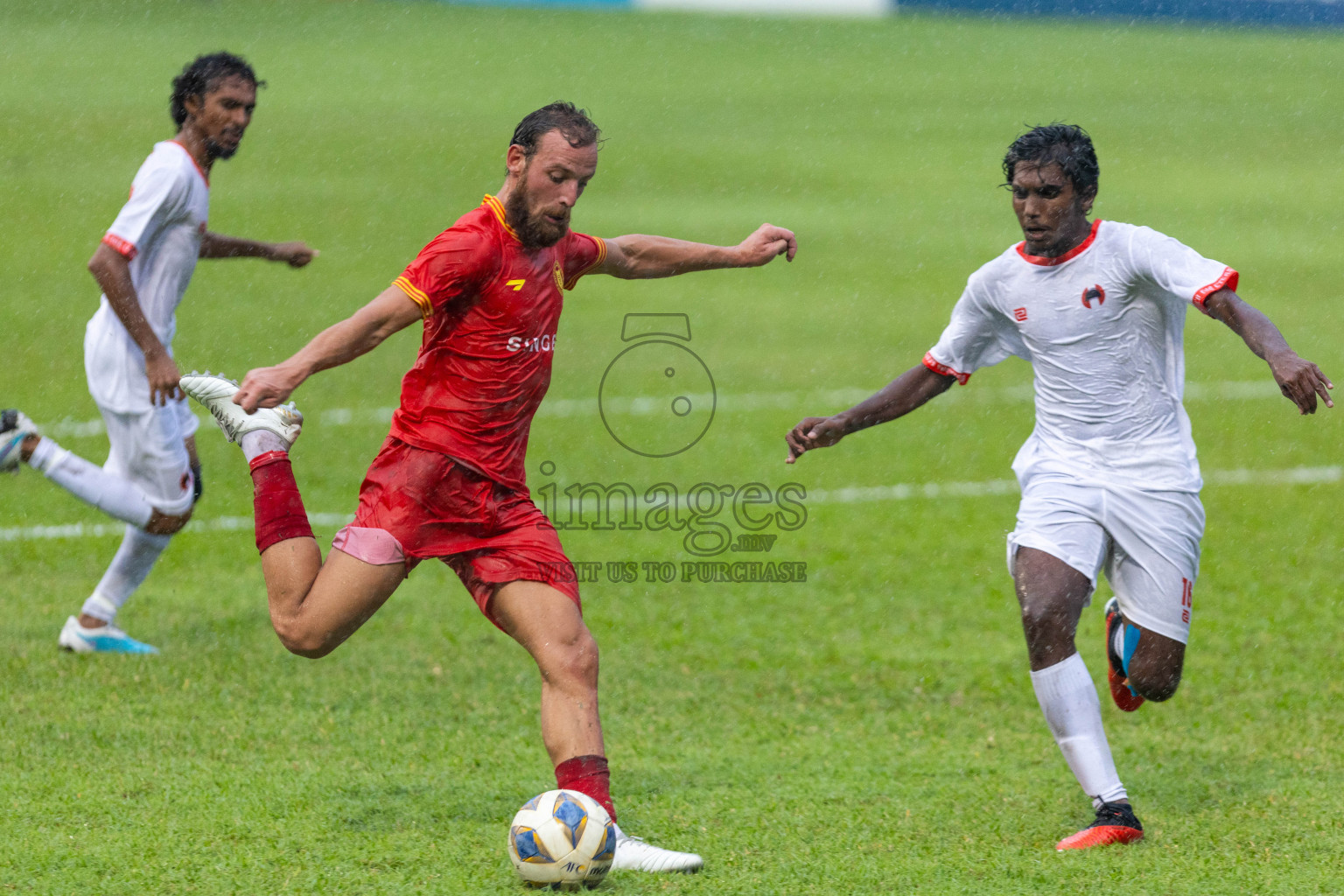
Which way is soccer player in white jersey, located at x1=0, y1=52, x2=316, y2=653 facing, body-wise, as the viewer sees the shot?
to the viewer's right

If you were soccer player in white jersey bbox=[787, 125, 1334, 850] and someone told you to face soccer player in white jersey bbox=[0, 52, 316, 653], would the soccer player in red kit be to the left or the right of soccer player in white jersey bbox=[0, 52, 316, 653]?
left

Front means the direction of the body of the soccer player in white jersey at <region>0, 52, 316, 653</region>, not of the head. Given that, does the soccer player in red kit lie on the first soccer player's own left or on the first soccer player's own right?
on the first soccer player's own right

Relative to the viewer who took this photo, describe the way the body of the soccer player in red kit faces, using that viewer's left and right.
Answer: facing the viewer and to the right of the viewer

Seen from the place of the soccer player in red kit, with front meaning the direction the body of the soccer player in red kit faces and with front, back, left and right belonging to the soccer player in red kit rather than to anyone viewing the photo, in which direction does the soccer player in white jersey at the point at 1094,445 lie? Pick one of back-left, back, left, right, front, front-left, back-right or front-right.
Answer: front-left

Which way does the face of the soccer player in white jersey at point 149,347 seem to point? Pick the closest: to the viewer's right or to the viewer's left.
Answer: to the viewer's right

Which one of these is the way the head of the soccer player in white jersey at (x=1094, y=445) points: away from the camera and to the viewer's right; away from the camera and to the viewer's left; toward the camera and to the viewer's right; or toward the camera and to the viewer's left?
toward the camera and to the viewer's left

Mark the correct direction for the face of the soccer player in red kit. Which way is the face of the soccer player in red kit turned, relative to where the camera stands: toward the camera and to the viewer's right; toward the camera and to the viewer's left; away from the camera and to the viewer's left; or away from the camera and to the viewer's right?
toward the camera and to the viewer's right

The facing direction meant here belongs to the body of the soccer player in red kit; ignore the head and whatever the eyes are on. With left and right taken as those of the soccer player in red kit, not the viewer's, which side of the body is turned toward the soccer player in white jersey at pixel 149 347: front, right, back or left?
back
